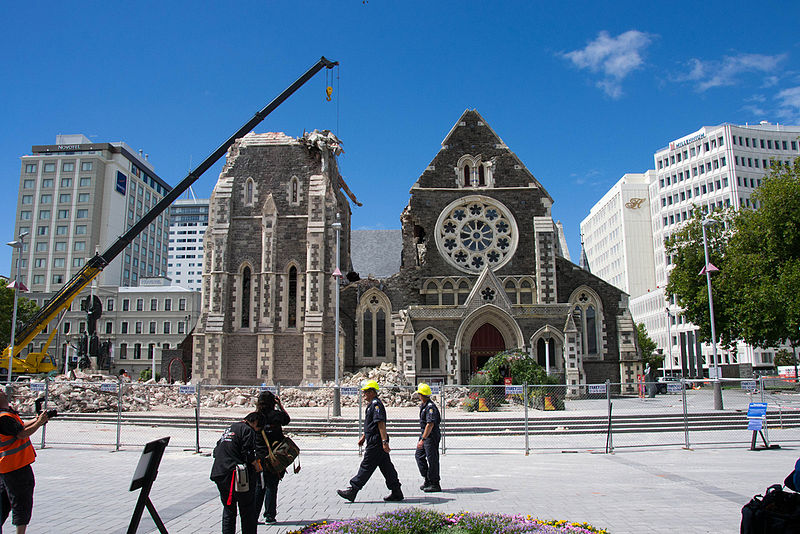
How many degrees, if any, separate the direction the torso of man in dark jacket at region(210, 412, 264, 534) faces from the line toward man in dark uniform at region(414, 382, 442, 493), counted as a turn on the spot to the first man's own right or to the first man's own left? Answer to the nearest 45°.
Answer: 0° — they already face them

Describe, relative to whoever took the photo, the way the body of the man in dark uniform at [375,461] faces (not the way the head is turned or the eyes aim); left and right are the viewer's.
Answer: facing to the left of the viewer

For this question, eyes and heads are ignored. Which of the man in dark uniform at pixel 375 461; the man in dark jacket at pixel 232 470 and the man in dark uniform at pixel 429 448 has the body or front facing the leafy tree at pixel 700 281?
the man in dark jacket at pixel 232 470

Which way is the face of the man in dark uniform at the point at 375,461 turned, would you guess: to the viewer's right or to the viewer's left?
to the viewer's left

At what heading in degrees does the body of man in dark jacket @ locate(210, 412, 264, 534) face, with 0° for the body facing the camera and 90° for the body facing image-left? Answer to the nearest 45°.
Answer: approximately 225°

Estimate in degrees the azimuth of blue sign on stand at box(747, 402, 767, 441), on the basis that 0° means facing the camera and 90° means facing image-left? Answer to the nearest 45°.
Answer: approximately 0°

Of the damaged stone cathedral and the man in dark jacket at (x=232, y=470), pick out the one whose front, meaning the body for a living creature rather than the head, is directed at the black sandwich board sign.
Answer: the damaged stone cathedral

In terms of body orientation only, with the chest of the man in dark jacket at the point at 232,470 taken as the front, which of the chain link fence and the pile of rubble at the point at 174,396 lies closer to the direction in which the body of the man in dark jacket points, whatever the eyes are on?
the chain link fence

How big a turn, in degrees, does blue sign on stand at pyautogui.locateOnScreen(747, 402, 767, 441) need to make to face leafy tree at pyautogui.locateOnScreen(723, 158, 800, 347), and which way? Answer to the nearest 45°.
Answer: approximately 180°

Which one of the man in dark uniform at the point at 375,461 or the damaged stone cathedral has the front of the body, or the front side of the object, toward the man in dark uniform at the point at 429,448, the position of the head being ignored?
the damaged stone cathedral
